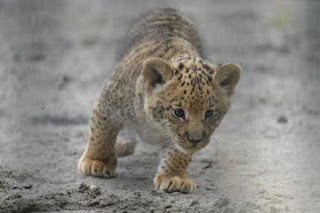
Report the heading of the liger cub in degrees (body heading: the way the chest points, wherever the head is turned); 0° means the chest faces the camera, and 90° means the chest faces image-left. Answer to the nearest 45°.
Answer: approximately 0°
